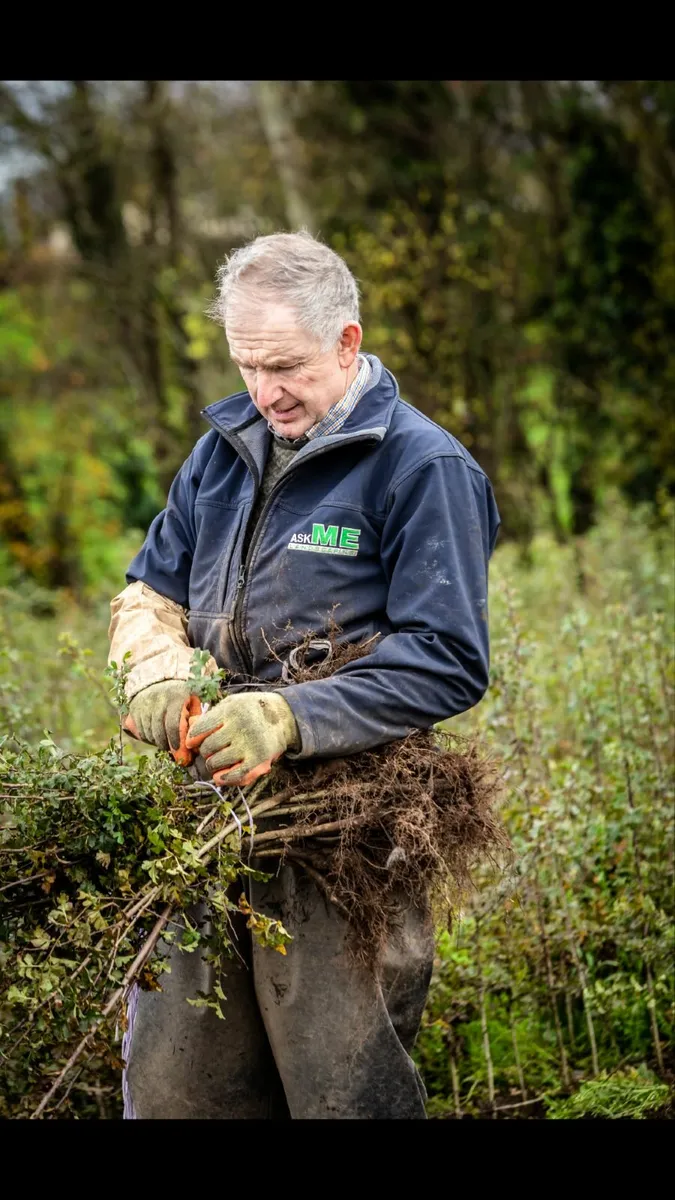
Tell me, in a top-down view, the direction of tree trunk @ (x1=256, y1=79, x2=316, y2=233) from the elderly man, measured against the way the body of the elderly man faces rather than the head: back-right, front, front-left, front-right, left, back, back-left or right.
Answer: back-right

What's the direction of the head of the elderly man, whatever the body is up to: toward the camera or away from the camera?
toward the camera

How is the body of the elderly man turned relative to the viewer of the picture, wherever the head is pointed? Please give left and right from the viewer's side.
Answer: facing the viewer and to the left of the viewer
